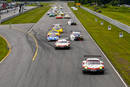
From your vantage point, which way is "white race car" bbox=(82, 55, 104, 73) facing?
toward the camera
